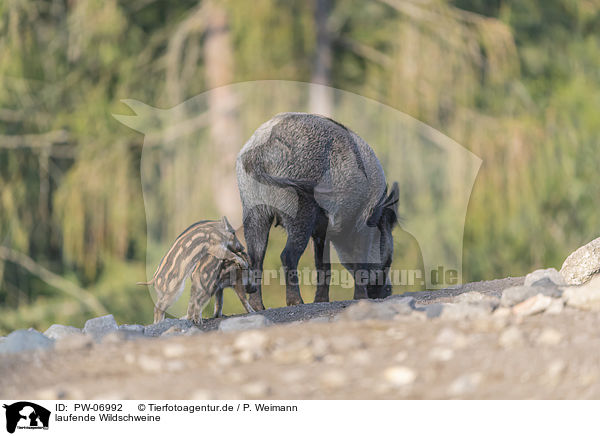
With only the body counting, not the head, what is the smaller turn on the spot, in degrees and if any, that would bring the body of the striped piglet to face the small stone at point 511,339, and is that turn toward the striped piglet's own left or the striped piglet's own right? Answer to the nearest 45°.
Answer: approximately 45° to the striped piglet's own right

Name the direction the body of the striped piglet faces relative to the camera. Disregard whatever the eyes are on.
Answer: to the viewer's right

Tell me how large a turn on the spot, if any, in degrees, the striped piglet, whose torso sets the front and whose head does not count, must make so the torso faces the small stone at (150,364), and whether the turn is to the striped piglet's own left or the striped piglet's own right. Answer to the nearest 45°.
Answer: approximately 90° to the striped piglet's own right

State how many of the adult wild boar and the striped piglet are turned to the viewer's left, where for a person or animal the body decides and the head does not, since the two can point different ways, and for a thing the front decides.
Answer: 0

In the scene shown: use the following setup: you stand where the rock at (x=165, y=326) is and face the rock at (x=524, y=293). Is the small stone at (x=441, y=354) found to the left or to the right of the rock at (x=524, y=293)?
right

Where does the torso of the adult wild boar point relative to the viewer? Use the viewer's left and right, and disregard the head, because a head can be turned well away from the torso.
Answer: facing away from the viewer and to the right of the viewer

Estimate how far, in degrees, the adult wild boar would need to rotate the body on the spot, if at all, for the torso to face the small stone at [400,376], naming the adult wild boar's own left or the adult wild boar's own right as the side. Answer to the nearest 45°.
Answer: approximately 135° to the adult wild boar's own right

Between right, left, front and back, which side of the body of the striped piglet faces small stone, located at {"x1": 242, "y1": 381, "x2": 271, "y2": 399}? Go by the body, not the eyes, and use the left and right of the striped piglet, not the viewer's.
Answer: right

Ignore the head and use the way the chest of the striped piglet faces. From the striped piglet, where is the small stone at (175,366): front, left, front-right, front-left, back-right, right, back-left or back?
right

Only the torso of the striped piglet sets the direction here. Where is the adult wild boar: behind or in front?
in front

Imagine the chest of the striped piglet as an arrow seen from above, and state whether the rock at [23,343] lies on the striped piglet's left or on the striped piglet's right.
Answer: on the striped piglet's right
